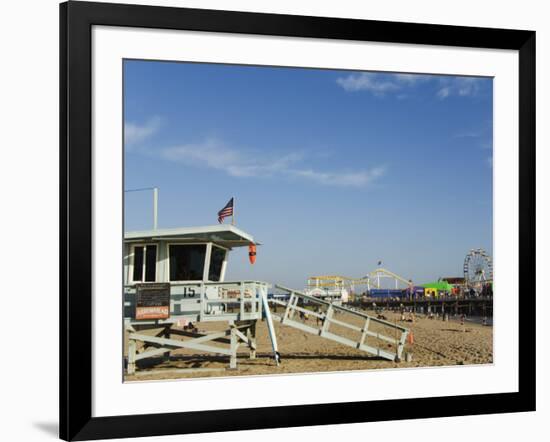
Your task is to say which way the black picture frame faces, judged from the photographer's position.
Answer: facing the viewer and to the right of the viewer
